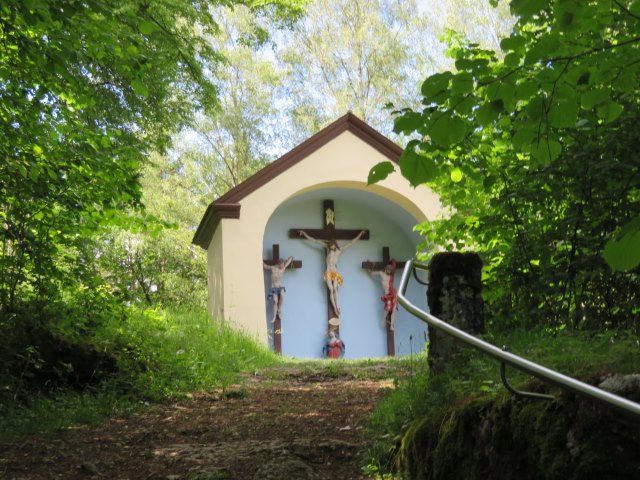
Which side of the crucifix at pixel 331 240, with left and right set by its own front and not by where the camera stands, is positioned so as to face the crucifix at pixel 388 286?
left

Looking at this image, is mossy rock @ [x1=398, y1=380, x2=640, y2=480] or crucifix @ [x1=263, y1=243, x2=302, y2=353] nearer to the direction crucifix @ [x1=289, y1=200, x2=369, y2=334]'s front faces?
the mossy rock

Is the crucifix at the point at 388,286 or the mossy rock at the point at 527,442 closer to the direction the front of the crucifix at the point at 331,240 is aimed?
the mossy rock

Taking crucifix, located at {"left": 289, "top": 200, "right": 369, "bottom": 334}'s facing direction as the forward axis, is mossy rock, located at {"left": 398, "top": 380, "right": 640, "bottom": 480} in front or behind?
in front

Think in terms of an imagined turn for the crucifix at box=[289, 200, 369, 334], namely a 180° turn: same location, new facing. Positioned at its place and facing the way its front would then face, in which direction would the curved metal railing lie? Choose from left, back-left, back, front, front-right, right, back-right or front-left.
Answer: back

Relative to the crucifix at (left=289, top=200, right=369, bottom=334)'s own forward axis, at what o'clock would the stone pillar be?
The stone pillar is roughly at 12 o'clock from the crucifix.

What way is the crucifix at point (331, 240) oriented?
toward the camera

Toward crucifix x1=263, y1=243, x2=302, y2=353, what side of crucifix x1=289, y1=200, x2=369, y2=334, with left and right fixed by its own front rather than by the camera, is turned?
right
